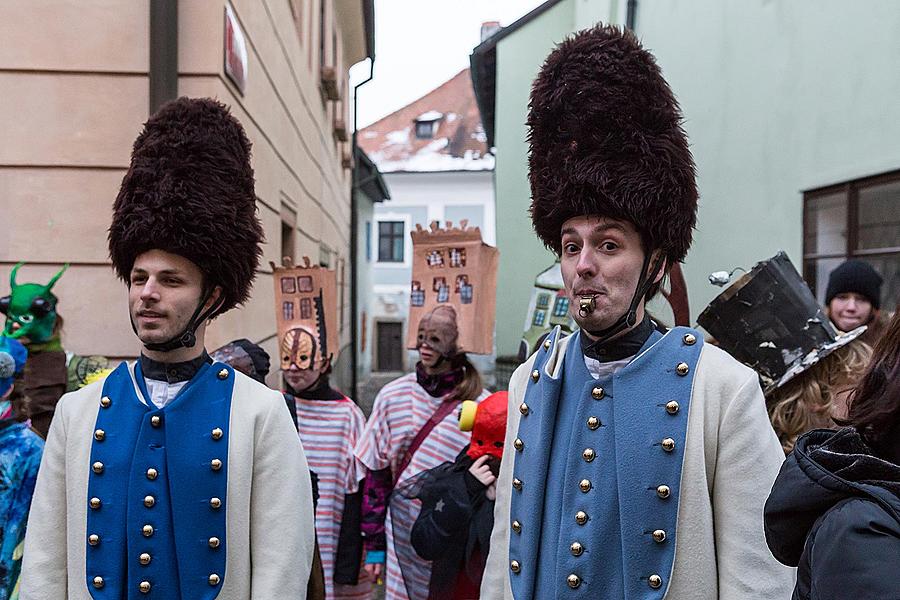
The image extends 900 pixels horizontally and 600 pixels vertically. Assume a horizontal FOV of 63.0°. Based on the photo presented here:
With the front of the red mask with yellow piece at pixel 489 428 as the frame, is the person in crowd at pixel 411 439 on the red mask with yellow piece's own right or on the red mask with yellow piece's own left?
on the red mask with yellow piece's own right

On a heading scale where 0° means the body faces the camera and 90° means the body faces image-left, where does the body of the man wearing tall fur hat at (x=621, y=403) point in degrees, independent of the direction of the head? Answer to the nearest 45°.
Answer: approximately 45°

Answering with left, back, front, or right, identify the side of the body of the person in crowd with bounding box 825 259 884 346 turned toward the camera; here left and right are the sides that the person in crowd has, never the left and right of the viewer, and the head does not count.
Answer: front

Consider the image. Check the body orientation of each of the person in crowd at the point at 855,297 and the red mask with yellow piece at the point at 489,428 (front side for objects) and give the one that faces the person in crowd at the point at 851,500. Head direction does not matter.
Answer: the person in crowd at the point at 855,297

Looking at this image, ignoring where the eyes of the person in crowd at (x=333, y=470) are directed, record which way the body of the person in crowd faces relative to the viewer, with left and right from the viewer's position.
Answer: facing the viewer and to the left of the viewer

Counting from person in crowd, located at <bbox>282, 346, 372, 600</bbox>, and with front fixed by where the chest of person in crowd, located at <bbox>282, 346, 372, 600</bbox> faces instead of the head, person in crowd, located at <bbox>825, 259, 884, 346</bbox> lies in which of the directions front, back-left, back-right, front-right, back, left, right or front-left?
back-left

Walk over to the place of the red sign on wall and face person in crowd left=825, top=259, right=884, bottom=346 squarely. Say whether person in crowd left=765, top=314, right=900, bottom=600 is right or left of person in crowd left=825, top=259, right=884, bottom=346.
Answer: right

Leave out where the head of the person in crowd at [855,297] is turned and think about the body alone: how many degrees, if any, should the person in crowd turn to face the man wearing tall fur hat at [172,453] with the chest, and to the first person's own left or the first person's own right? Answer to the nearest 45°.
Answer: approximately 45° to the first person's own right

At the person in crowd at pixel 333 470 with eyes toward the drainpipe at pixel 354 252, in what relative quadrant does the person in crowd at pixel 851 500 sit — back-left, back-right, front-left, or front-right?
back-right

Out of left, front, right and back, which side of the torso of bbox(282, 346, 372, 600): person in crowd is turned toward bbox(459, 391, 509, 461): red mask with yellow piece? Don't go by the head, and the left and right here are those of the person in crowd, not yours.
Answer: left

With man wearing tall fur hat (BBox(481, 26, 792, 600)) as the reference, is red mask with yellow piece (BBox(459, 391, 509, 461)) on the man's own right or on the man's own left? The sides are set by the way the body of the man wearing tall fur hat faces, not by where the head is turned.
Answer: on the man's own right
